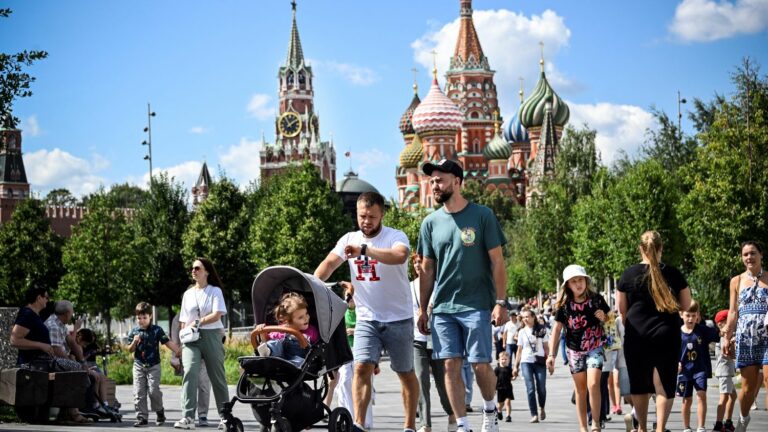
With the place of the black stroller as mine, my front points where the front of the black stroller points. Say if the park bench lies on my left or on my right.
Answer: on my right

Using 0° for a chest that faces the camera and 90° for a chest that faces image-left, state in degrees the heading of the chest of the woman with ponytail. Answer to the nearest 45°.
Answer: approximately 180°

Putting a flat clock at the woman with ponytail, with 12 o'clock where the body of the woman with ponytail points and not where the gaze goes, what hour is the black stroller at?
The black stroller is roughly at 8 o'clock from the woman with ponytail.

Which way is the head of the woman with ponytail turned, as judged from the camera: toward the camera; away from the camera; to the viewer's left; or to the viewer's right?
away from the camera

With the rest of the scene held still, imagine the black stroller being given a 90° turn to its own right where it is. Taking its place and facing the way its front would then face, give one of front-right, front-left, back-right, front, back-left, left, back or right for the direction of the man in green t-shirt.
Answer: back-right

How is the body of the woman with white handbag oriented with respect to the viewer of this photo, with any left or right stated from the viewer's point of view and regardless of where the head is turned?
facing the viewer and to the left of the viewer

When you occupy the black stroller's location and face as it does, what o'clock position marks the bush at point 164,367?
The bush is roughly at 4 o'clock from the black stroller.

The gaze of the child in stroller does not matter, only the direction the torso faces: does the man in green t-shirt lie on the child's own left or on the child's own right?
on the child's own left

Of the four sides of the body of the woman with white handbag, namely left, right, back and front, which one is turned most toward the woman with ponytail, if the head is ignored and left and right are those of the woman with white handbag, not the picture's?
left

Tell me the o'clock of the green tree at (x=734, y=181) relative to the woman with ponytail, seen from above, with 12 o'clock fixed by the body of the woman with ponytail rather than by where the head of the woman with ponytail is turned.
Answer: The green tree is roughly at 12 o'clock from the woman with ponytail.

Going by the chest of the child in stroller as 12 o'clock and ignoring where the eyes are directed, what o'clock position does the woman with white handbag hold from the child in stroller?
The woman with white handbag is roughly at 4 o'clock from the child in stroller.

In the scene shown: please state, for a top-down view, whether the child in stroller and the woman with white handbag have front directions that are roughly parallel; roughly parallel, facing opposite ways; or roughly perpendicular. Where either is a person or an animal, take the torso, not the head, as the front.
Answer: roughly parallel

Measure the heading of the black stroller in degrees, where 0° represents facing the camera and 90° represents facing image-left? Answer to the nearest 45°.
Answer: approximately 45°

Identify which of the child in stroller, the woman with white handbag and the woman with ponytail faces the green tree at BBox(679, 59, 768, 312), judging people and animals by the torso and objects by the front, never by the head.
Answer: the woman with ponytail

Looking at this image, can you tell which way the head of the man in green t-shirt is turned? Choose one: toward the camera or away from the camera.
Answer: toward the camera

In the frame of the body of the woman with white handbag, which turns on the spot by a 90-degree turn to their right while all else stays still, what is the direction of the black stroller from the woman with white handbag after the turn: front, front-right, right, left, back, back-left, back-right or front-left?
back-left

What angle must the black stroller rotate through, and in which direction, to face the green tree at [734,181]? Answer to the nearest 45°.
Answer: approximately 180°

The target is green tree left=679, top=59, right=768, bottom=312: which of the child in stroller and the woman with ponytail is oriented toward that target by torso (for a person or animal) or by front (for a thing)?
the woman with ponytail
